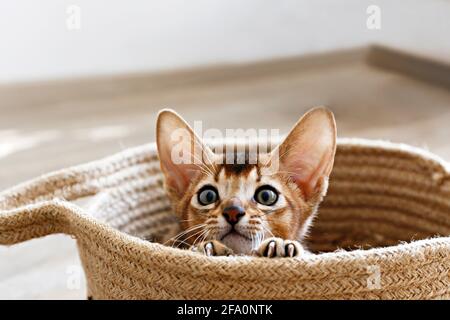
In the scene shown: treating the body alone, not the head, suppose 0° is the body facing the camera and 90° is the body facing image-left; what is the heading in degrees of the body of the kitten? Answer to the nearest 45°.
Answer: approximately 0°
